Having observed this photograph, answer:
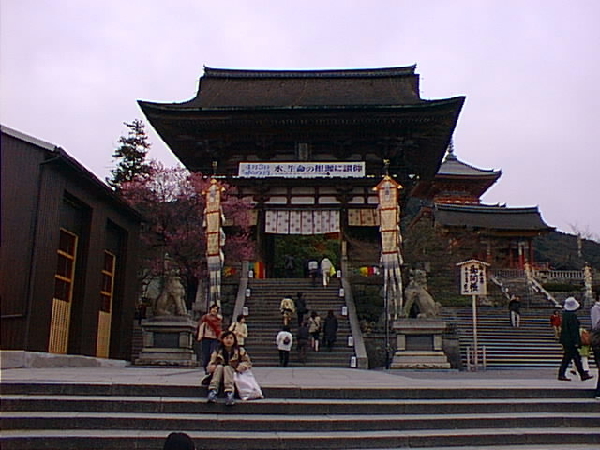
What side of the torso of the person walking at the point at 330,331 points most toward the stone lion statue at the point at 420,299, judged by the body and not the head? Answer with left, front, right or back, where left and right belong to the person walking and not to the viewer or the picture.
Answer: right

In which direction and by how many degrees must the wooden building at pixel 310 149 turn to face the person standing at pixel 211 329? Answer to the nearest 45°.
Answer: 0° — it already faces them

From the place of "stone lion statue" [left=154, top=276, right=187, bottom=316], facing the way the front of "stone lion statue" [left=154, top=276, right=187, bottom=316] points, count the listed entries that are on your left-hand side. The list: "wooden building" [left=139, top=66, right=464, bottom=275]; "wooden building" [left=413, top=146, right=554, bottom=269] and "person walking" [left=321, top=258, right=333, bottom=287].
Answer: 3

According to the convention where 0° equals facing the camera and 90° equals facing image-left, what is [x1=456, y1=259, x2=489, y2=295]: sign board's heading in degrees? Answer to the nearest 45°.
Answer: approximately 0°

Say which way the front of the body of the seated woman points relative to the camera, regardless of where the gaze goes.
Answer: toward the camera

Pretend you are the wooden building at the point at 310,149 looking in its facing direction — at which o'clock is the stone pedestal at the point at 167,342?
The stone pedestal is roughly at 1 o'clock from the wooden building.

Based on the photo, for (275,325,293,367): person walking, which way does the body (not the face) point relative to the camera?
away from the camera

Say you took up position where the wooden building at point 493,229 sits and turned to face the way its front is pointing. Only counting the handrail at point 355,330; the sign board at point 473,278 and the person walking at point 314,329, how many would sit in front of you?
3

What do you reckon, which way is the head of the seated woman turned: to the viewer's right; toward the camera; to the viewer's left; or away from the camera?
toward the camera

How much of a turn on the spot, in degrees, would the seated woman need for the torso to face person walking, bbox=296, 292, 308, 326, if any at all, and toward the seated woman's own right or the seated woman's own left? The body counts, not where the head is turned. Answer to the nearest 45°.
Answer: approximately 180°

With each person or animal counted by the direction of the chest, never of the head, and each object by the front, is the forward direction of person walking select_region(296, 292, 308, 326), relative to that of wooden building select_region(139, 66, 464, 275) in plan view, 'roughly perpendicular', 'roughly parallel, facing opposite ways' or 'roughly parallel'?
roughly parallel, facing opposite ways

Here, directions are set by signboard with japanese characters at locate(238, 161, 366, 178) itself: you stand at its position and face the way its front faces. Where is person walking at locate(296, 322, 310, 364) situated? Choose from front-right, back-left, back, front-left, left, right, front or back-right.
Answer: front

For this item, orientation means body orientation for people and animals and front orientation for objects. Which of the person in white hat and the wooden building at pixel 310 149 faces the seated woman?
the wooden building

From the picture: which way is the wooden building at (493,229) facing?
toward the camera

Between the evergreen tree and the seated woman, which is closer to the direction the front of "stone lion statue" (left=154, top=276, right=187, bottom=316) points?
the seated woman

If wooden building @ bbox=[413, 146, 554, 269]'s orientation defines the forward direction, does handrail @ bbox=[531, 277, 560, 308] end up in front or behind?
in front

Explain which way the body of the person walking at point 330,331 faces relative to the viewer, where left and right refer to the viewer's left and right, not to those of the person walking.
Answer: facing away from the viewer

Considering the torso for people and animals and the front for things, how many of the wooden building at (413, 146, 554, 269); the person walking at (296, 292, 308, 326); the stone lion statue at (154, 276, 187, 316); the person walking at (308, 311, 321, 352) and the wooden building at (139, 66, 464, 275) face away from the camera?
2
